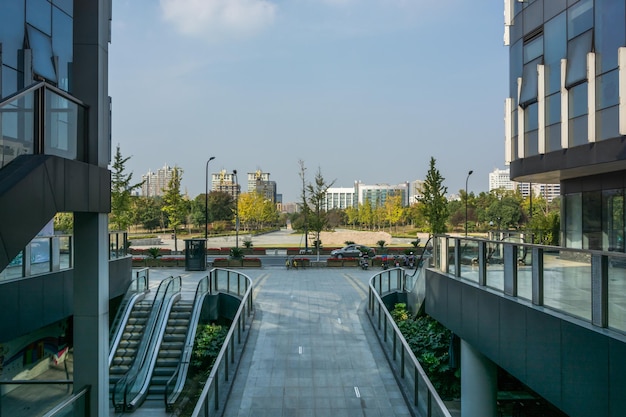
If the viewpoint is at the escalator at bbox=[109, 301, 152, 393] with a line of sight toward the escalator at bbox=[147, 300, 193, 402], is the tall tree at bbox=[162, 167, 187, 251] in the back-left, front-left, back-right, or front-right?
back-left

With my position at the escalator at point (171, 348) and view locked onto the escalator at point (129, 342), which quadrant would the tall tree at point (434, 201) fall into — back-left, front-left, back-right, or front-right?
back-right
